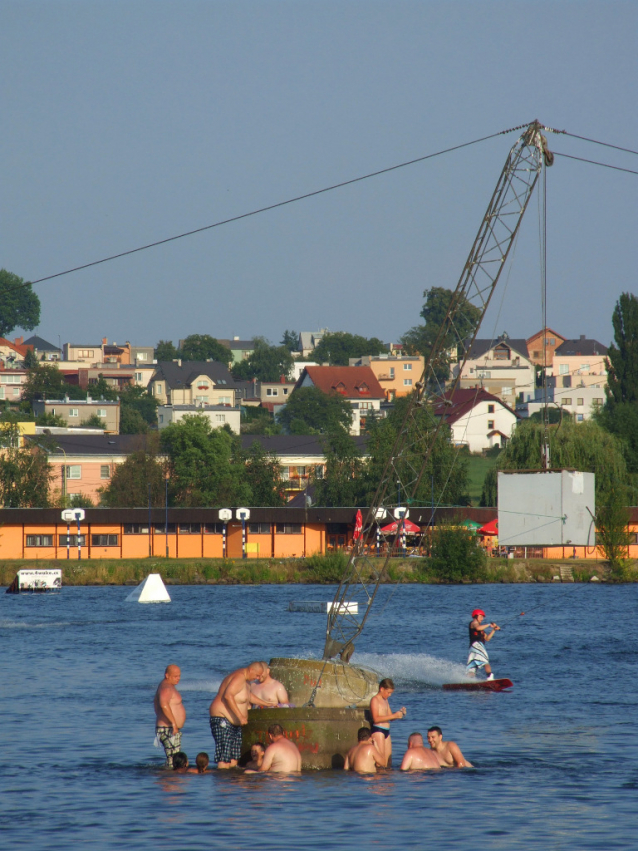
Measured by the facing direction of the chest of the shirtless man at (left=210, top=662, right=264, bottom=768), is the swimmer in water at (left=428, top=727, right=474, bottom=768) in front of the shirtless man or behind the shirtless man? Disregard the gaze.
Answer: in front

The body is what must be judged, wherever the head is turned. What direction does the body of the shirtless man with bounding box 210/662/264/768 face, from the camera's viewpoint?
to the viewer's right

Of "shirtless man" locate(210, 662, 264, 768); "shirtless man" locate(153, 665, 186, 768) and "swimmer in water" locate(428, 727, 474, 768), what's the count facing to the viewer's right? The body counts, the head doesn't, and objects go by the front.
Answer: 2

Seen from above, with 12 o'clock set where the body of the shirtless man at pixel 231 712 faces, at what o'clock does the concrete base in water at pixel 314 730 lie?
The concrete base in water is roughly at 11 o'clock from the shirtless man.

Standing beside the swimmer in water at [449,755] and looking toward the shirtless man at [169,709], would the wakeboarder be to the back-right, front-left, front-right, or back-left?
back-right

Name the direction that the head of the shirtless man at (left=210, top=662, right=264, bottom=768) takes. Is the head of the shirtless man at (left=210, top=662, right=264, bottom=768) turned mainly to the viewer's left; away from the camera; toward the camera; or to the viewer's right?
to the viewer's right

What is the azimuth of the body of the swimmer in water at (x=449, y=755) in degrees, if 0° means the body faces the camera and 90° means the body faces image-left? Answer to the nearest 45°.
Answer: approximately 45°

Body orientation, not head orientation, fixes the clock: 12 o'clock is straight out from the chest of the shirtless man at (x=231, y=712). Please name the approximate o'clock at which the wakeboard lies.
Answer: The wakeboard is roughly at 10 o'clock from the shirtless man.

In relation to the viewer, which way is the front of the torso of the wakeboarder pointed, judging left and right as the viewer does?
facing the viewer and to the right of the viewer

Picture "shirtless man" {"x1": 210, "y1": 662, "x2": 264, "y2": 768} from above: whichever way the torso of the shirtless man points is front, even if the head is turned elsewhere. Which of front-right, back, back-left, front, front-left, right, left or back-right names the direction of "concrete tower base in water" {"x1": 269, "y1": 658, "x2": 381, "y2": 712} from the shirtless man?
front-left

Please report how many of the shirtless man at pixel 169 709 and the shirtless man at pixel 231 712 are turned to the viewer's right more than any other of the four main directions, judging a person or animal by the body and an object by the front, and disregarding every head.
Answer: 2

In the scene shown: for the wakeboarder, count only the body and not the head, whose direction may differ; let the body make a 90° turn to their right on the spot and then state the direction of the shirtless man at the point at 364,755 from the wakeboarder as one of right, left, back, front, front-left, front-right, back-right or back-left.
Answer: front-left

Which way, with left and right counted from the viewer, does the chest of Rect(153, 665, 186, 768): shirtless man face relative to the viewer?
facing to the right of the viewer

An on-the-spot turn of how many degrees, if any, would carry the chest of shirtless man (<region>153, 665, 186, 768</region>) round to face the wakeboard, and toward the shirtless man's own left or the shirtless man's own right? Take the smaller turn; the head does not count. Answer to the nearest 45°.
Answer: approximately 45° to the shirtless man's own left
